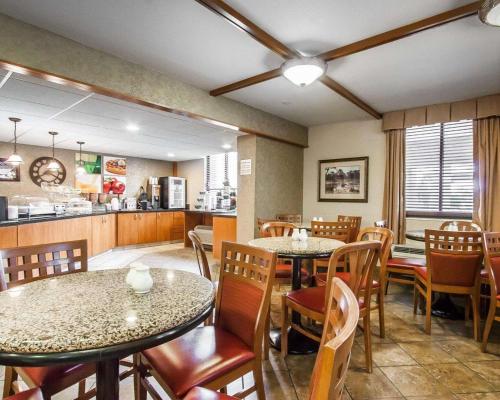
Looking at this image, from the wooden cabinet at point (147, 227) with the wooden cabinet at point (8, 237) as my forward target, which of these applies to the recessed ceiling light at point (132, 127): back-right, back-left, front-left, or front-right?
front-left

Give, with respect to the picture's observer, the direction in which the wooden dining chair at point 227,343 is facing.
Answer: facing the viewer and to the left of the viewer

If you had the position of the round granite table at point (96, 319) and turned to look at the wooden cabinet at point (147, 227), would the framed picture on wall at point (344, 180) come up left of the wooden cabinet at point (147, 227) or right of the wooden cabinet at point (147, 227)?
right

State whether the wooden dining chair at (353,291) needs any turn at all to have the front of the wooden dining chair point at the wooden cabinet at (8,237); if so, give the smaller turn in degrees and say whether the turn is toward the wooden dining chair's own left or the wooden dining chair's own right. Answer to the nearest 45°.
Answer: approximately 45° to the wooden dining chair's own left

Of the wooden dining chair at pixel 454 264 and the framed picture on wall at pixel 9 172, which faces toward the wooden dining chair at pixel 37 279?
the framed picture on wall

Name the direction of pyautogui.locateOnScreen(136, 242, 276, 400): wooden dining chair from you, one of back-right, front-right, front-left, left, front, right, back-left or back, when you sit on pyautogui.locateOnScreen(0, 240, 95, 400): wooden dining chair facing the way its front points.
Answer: front

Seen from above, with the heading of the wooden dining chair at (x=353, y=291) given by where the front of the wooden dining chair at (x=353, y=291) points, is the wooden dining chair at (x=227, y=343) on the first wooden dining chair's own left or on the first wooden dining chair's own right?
on the first wooden dining chair's own left

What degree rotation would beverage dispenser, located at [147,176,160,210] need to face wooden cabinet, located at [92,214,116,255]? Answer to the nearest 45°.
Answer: approximately 90° to its right

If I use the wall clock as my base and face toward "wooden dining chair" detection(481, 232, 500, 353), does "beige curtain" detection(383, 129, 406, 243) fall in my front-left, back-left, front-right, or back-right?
front-left

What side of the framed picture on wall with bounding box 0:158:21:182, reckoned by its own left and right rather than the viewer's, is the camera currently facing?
front

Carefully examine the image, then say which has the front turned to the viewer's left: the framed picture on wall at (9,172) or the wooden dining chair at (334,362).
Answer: the wooden dining chair

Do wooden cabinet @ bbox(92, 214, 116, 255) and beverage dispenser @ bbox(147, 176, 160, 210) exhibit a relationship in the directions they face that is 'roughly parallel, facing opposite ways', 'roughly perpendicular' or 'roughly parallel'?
roughly parallel

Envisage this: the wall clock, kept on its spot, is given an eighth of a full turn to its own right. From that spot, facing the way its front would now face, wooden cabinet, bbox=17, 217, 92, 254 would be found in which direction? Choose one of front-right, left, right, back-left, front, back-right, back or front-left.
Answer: front-left

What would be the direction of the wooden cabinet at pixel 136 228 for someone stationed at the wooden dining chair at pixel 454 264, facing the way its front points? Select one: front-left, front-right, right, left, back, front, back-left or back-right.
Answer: front-left

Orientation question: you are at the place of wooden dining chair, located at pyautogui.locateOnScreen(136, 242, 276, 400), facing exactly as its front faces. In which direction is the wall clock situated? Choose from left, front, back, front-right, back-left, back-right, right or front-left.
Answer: right

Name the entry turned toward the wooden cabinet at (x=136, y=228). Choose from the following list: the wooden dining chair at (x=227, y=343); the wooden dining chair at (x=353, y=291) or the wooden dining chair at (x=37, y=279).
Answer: the wooden dining chair at (x=353, y=291)
